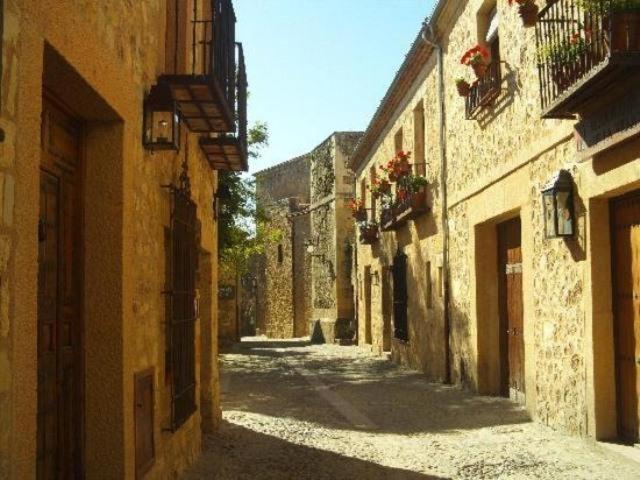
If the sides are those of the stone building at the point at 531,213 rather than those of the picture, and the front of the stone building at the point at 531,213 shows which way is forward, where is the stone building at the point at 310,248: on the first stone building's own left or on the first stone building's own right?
on the first stone building's own right

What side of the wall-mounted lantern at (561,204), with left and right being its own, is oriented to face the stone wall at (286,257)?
right

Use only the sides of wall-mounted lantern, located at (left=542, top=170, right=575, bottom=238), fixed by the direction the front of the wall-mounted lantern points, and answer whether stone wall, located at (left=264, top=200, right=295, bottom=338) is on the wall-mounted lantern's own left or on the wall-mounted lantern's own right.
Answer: on the wall-mounted lantern's own right

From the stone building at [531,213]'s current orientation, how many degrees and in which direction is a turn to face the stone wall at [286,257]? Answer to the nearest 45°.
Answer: approximately 135° to its right

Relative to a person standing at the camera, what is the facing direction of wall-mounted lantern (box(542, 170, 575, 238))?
facing the viewer and to the left of the viewer

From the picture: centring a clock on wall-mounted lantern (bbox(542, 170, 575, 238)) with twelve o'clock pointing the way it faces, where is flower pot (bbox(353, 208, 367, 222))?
The flower pot is roughly at 4 o'clock from the wall-mounted lantern.

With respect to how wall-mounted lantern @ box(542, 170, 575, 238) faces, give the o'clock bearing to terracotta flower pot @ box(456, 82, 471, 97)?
The terracotta flower pot is roughly at 4 o'clock from the wall-mounted lantern.

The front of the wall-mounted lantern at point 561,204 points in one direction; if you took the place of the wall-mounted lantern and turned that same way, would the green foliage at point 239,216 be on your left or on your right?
on your right

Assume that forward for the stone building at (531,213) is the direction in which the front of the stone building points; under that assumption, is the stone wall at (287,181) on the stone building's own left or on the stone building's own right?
on the stone building's own right

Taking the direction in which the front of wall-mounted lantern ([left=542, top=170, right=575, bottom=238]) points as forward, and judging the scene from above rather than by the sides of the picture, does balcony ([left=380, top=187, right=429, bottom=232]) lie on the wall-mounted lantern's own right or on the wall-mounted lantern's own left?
on the wall-mounted lantern's own right
